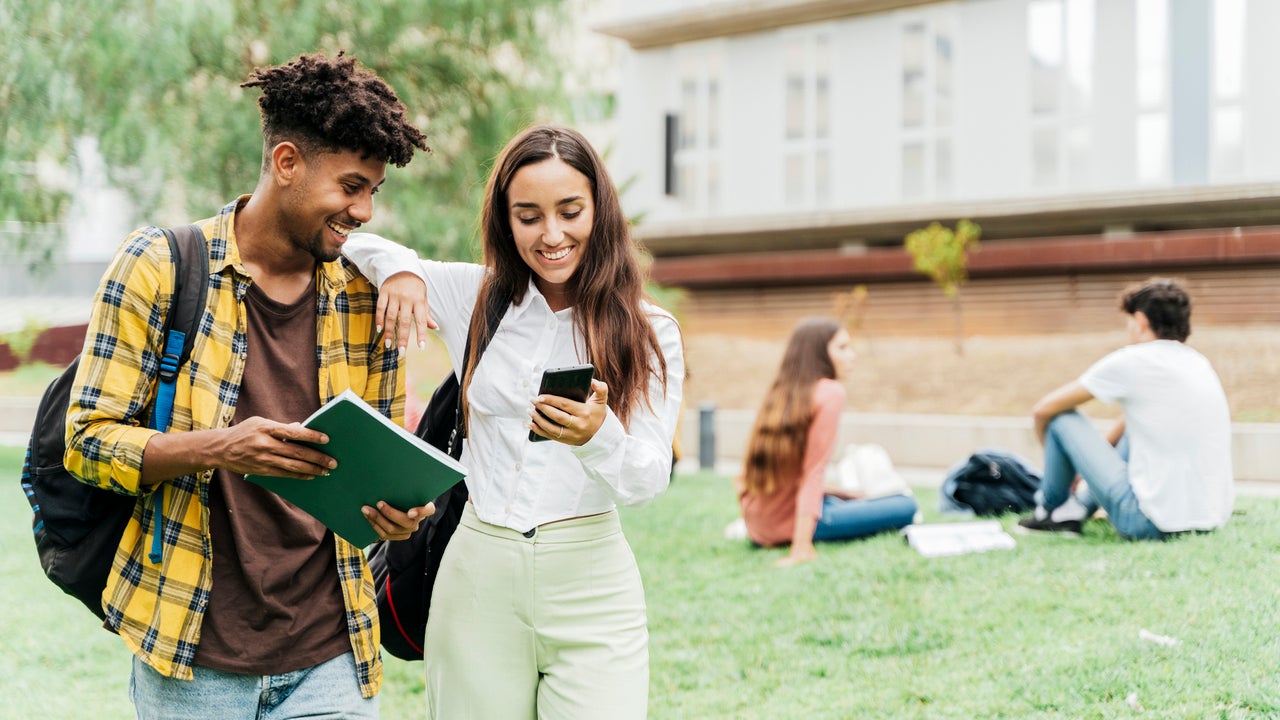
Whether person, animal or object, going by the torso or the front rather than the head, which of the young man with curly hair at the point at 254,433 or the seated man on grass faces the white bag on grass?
the seated man on grass

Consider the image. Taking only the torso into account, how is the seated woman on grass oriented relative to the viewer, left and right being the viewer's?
facing away from the viewer and to the right of the viewer

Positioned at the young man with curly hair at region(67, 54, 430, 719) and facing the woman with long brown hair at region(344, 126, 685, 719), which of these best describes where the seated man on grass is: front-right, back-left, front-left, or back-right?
front-left

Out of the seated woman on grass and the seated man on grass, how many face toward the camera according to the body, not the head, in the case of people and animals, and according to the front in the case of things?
0

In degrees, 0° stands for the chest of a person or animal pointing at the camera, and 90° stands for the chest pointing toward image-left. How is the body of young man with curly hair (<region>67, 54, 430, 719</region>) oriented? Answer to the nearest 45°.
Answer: approximately 315°

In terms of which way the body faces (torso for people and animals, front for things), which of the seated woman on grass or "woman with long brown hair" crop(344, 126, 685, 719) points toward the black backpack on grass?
the seated woman on grass

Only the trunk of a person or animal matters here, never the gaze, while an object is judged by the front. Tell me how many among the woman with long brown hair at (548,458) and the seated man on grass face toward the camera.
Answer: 1

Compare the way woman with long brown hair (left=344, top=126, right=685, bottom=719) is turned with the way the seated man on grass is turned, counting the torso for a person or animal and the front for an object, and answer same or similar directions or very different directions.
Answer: very different directions

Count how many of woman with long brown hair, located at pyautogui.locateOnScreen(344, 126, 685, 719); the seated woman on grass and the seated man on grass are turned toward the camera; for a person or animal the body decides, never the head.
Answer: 1

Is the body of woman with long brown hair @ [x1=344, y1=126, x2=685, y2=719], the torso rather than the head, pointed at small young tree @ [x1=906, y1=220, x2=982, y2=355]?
no

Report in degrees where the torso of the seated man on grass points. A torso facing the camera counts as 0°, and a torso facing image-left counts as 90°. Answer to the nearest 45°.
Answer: approximately 135°

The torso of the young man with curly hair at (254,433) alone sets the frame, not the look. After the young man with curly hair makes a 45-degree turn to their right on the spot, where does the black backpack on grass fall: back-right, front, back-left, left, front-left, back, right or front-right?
back-left

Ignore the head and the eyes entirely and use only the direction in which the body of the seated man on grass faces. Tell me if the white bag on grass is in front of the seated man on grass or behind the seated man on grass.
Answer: in front

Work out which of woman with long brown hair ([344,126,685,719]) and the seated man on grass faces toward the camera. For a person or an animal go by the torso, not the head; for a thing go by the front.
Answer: the woman with long brown hair

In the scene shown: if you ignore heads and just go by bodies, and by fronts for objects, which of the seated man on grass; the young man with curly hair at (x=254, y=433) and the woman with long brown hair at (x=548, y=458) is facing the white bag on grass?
the seated man on grass

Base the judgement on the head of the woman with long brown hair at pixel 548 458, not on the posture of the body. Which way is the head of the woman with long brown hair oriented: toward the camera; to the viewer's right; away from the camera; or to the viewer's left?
toward the camera

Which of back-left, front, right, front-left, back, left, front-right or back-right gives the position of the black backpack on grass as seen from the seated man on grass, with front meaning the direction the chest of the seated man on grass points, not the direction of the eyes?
front

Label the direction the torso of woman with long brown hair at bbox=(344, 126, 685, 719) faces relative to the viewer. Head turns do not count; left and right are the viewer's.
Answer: facing the viewer
